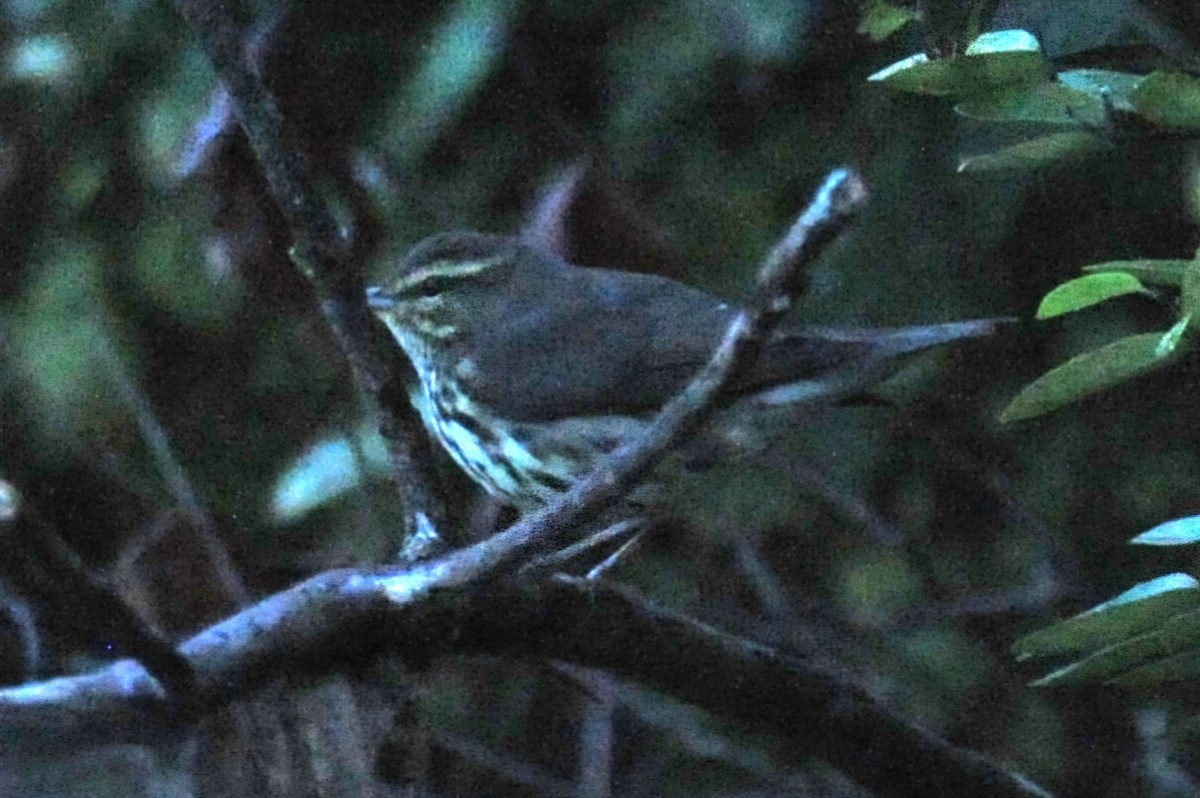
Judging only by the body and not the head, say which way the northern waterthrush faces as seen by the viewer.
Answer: to the viewer's left

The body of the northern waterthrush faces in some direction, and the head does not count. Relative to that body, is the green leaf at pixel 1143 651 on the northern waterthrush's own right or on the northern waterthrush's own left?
on the northern waterthrush's own left

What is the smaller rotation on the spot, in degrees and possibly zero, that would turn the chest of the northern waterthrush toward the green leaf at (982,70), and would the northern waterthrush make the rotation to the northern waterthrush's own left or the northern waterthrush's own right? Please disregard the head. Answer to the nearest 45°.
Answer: approximately 135° to the northern waterthrush's own left

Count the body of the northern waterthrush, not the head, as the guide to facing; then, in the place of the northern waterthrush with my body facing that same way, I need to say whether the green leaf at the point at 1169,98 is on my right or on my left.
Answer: on my left

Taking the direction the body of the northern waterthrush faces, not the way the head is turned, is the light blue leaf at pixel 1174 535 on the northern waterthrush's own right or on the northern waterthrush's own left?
on the northern waterthrush's own left
